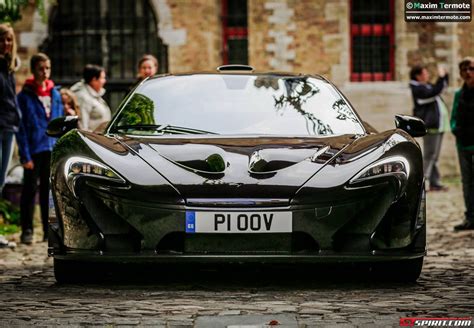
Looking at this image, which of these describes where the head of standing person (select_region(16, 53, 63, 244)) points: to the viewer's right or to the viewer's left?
to the viewer's right

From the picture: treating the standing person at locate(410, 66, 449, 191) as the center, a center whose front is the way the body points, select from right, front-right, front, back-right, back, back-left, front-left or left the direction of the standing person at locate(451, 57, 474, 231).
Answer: right

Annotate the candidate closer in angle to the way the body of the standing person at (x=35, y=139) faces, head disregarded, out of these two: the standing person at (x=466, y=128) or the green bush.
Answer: the standing person

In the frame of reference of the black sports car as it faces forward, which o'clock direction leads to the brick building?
The brick building is roughly at 6 o'clock from the black sports car.

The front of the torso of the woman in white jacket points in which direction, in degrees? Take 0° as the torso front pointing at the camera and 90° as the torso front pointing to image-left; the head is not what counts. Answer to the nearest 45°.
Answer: approximately 270°

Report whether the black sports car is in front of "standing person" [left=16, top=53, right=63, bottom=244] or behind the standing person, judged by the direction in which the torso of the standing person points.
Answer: in front

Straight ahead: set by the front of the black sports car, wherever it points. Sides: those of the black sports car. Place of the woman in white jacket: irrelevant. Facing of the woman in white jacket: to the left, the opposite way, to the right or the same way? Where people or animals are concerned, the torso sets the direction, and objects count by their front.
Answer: to the left

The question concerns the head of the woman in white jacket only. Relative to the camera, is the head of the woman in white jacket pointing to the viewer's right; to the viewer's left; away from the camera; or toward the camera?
to the viewer's right

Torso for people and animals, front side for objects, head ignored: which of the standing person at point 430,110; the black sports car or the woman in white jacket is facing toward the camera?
the black sports car

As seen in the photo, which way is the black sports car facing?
toward the camera

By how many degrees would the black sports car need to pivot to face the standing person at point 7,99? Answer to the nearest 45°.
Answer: approximately 135° to its right
